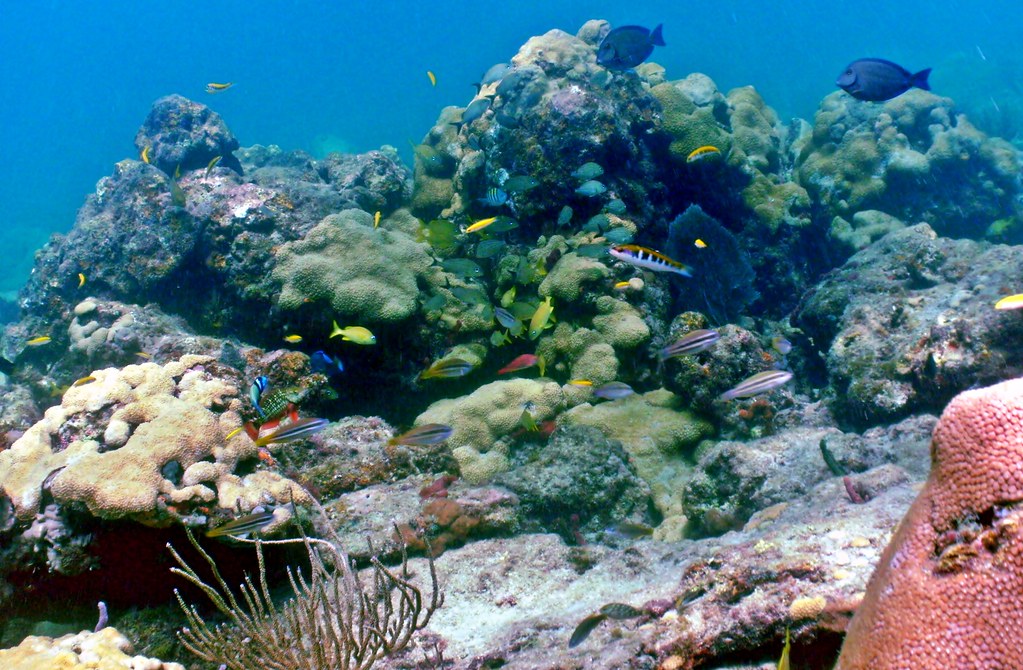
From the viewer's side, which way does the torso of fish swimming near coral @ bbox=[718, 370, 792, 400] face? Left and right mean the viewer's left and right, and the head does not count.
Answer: facing to the right of the viewer

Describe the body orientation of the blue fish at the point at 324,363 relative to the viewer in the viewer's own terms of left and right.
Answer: facing to the left of the viewer

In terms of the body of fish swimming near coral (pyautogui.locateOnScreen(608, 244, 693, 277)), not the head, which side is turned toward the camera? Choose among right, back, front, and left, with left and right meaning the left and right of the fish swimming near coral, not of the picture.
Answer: left

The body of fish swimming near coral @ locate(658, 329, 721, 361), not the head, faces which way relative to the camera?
to the viewer's right

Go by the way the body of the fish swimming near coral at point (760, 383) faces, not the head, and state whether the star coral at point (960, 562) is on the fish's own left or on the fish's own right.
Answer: on the fish's own right

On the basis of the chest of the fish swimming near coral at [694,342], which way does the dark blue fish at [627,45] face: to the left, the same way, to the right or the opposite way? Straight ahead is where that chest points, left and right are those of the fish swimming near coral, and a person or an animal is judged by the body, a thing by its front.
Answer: the opposite way

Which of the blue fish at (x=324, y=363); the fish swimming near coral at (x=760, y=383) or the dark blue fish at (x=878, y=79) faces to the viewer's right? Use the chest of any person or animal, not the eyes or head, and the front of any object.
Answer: the fish swimming near coral

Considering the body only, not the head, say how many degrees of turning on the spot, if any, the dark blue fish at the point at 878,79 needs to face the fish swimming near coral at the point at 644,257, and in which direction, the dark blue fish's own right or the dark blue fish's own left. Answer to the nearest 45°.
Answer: approximately 45° to the dark blue fish's own left

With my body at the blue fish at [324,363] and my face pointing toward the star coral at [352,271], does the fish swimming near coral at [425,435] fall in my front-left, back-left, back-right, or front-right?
back-right

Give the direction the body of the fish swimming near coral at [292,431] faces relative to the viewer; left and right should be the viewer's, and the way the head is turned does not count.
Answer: facing to the right of the viewer
